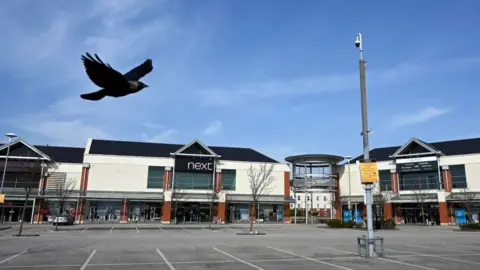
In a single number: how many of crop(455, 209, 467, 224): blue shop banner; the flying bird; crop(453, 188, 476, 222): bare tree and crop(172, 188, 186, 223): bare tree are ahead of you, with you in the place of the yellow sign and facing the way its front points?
1

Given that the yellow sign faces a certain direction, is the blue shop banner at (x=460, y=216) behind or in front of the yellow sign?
behind

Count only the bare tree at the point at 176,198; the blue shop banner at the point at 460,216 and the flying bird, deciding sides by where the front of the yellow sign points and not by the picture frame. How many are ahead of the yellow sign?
1

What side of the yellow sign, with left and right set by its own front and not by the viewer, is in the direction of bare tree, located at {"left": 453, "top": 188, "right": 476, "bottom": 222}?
back

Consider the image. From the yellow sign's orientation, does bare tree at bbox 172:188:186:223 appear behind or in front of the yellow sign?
behind

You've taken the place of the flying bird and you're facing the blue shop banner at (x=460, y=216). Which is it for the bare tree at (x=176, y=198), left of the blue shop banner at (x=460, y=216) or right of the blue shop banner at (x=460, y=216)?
left

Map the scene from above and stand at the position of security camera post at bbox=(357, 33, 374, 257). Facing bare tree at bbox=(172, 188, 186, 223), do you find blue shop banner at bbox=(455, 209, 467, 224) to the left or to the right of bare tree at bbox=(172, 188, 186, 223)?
right

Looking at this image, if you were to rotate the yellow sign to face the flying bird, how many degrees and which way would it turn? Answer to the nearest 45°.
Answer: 0° — it already faces it

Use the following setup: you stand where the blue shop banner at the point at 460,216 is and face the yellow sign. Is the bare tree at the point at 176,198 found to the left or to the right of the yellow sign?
right

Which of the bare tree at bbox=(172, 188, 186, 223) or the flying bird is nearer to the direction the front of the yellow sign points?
the flying bird

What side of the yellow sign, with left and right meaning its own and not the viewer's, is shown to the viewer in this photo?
front

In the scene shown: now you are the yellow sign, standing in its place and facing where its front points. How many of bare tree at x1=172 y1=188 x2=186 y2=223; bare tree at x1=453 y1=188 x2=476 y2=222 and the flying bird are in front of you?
1
